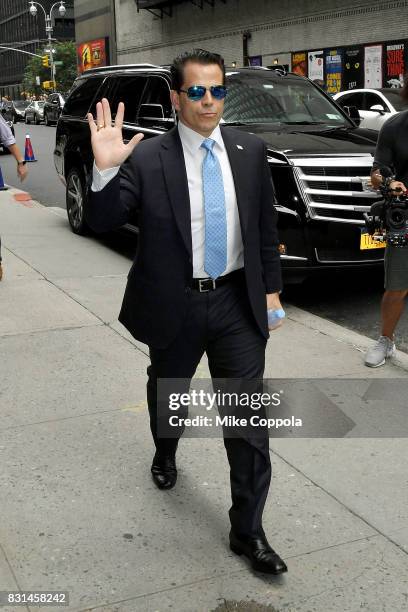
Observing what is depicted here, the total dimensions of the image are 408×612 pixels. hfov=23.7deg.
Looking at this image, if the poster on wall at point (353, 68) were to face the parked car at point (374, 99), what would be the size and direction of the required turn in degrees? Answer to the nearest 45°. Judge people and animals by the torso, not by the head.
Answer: approximately 45° to its left

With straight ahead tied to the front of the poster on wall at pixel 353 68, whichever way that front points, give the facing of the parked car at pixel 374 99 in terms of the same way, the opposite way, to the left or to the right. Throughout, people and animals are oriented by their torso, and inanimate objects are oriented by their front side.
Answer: to the left

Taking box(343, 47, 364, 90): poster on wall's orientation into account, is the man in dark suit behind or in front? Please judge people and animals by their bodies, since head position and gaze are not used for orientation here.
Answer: in front

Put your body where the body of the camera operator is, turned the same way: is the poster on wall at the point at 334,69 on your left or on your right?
on your right

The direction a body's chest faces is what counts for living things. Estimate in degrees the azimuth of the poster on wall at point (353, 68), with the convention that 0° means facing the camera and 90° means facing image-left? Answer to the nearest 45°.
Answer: approximately 45°

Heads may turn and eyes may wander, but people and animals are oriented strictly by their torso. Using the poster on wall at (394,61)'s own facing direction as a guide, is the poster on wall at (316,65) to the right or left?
on its right

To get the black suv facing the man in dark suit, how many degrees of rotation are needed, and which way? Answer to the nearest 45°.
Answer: approximately 45° to its right

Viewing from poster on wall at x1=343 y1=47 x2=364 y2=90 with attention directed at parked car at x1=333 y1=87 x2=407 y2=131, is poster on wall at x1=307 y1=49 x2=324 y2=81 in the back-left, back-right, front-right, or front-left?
back-right

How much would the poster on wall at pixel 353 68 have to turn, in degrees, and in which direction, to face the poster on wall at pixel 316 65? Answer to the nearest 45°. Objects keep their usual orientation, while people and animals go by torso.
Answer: approximately 90° to its right

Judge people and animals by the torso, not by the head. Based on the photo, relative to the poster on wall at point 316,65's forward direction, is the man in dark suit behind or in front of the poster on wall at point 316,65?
in front

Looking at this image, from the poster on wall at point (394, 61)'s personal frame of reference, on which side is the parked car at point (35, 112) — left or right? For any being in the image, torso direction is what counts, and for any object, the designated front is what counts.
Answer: on its right

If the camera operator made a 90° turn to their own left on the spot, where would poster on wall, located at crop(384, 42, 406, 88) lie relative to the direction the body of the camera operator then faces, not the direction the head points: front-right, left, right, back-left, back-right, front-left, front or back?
back-left

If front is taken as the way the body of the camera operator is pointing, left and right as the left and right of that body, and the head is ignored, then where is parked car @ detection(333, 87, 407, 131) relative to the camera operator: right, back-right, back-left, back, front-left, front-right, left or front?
back-right
